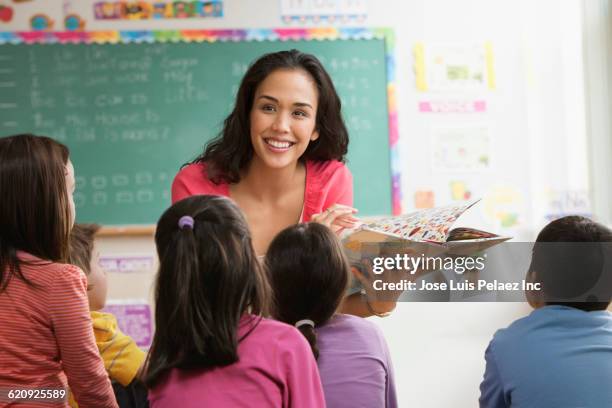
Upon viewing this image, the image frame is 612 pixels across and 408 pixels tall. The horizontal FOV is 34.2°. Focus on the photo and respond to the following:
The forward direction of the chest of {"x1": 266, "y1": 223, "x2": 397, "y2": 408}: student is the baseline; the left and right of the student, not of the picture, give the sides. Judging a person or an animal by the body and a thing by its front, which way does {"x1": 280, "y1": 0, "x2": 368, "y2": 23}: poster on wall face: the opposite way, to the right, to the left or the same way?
the opposite way

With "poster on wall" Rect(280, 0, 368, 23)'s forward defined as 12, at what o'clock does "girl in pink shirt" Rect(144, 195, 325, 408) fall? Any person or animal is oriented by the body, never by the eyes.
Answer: The girl in pink shirt is roughly at 12 o'clock from the poster on wall.

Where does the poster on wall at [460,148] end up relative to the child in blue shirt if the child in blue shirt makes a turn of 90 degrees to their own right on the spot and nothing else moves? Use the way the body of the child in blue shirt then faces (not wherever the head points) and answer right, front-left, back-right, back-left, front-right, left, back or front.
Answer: left

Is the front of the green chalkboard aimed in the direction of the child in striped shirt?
yes

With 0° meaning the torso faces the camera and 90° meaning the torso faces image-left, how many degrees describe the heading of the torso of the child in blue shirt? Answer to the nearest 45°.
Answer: approximately 180°

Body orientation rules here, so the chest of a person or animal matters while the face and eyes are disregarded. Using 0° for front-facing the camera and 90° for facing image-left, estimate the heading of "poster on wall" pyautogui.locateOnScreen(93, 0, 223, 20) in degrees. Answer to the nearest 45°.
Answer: approximately 0°

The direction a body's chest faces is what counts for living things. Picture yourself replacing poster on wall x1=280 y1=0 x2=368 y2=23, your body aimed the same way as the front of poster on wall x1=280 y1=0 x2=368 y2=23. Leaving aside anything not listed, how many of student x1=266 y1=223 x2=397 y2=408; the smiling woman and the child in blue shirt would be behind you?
0

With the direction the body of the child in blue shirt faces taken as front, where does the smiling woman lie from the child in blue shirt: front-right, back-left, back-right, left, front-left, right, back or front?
front-left

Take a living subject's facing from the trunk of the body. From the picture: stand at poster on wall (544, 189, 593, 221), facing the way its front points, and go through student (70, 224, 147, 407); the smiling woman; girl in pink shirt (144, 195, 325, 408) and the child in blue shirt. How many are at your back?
0

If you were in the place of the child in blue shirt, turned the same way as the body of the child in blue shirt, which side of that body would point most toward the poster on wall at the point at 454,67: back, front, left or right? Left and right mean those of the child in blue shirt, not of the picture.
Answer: front

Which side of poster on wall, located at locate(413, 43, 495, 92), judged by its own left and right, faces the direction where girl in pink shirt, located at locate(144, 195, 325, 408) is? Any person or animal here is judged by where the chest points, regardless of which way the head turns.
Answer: front

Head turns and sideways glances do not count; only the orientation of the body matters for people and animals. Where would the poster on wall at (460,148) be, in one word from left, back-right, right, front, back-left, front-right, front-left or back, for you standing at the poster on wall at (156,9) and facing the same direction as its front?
left

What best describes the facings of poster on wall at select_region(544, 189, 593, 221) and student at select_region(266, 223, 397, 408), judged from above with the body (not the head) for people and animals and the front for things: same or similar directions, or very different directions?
very different directions

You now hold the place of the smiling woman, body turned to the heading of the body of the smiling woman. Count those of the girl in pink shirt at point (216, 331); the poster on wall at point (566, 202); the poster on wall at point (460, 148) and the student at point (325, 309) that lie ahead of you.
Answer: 2

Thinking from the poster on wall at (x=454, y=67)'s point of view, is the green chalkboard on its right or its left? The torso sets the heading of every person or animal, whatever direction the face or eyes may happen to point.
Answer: on its right

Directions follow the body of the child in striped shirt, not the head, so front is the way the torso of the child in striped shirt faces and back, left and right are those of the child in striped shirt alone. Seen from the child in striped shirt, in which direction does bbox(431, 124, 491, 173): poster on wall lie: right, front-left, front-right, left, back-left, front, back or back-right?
front

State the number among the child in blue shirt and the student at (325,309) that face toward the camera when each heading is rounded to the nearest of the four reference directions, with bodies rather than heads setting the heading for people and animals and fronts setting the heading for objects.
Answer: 0

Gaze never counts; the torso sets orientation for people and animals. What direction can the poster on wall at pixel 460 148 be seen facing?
toward the camera
